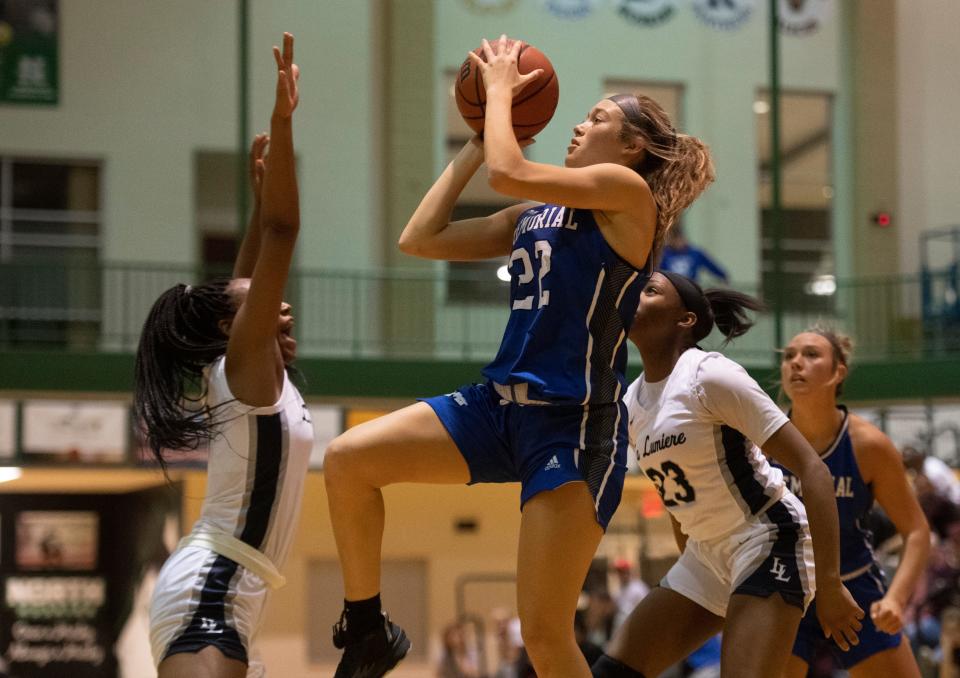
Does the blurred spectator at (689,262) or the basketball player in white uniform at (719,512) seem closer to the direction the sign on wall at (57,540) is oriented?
the basketball player in white uniform

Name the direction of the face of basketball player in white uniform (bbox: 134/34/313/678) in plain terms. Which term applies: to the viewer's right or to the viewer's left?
to the viewer's right

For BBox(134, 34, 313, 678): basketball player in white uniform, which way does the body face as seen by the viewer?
to the viewer's right

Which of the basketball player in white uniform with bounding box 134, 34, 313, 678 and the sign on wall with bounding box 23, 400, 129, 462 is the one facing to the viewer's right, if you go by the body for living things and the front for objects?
the basketball player in white uniform

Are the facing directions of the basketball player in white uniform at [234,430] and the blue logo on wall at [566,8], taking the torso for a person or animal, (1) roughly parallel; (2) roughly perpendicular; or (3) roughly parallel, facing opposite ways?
roughly perpendicular

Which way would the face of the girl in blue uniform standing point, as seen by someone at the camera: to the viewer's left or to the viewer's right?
to the viewer's left

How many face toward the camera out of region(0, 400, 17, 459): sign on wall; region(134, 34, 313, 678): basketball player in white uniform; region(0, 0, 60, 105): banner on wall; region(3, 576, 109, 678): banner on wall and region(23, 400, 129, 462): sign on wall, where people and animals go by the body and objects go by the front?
4

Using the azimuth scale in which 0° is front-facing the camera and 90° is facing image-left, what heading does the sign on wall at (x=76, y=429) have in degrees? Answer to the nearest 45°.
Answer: approximately 0°

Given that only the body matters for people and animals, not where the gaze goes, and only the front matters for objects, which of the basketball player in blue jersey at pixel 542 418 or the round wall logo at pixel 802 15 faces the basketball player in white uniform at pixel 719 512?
the round wall logo
